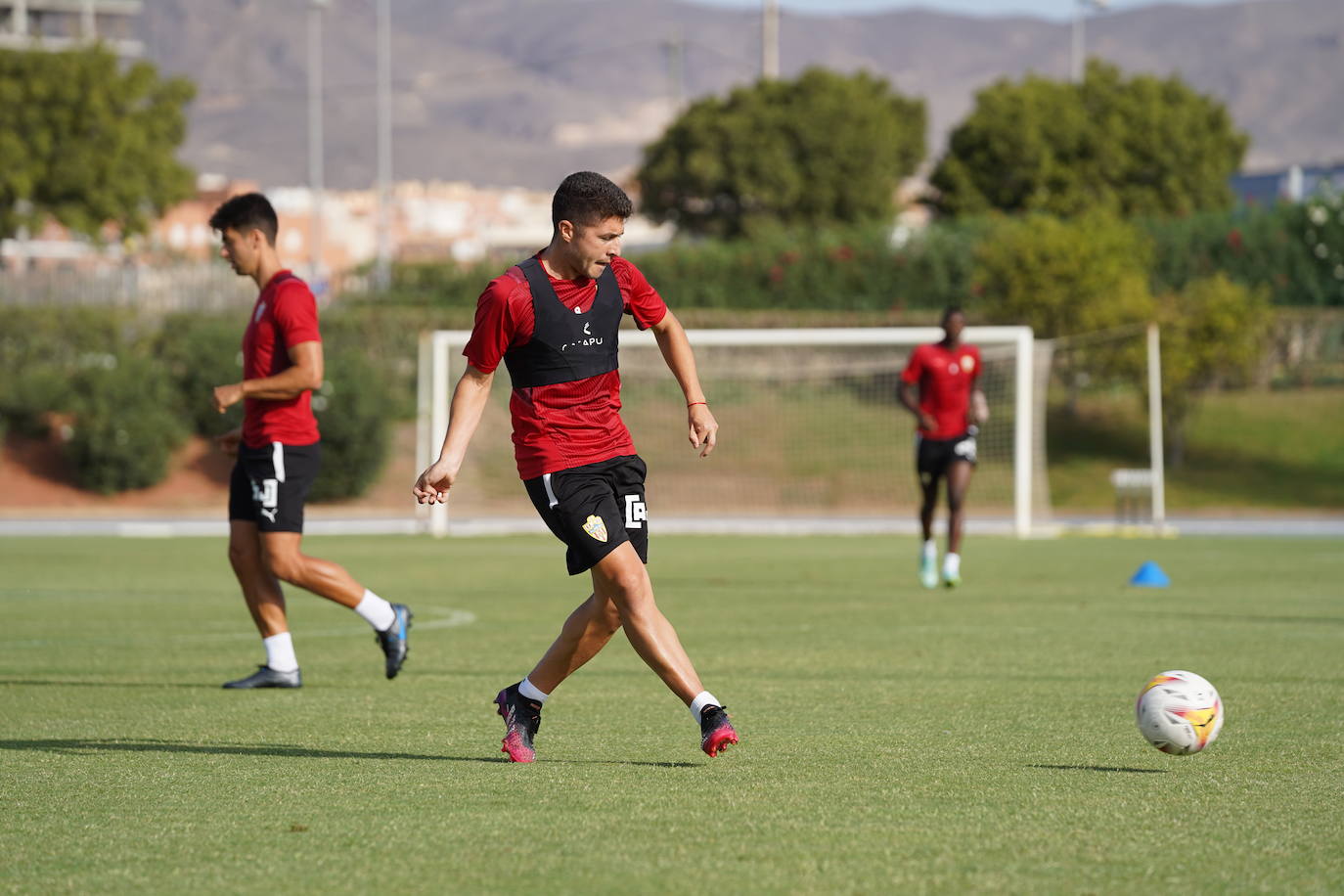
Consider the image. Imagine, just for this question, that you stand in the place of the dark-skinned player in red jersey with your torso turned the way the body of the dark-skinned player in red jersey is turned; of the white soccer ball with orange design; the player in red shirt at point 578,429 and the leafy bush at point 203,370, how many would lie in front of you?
2

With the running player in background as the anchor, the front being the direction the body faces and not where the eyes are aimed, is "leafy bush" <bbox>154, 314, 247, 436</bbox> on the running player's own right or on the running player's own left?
on the running player's own right

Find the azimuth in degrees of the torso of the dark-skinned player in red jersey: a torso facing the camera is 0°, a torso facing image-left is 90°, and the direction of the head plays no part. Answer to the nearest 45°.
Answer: approximately 0°

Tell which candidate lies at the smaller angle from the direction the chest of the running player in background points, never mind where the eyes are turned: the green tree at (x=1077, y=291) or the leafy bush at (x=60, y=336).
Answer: the leafy bush

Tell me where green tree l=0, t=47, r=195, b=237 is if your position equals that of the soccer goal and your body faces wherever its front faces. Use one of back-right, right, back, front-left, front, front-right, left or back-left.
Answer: back-right

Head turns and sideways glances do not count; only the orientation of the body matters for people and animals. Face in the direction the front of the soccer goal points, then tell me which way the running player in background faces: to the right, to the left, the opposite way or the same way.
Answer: to the right

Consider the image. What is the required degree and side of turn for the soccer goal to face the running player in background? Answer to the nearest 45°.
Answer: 0° — it already faces them

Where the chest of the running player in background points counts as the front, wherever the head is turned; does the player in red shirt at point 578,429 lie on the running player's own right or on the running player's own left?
on the running player's own left

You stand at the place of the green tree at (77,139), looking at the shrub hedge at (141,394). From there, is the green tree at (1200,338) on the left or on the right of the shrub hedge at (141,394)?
left

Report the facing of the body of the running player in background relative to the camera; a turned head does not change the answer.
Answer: to the viewer's left

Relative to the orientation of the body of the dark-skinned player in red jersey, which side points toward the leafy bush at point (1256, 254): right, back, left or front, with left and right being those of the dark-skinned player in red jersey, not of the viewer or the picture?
back

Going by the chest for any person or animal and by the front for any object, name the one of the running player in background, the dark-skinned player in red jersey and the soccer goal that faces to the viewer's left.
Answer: the running player in background

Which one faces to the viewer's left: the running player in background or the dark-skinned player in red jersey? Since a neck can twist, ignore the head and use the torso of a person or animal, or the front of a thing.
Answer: the running player in background

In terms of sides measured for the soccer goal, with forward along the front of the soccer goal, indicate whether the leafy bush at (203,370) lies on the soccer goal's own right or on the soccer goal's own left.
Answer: on the soccer goal's own right

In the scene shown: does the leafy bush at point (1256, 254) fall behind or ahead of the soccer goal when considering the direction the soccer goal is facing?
behind

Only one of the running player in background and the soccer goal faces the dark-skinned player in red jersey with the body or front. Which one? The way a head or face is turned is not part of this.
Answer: the soccer goal
